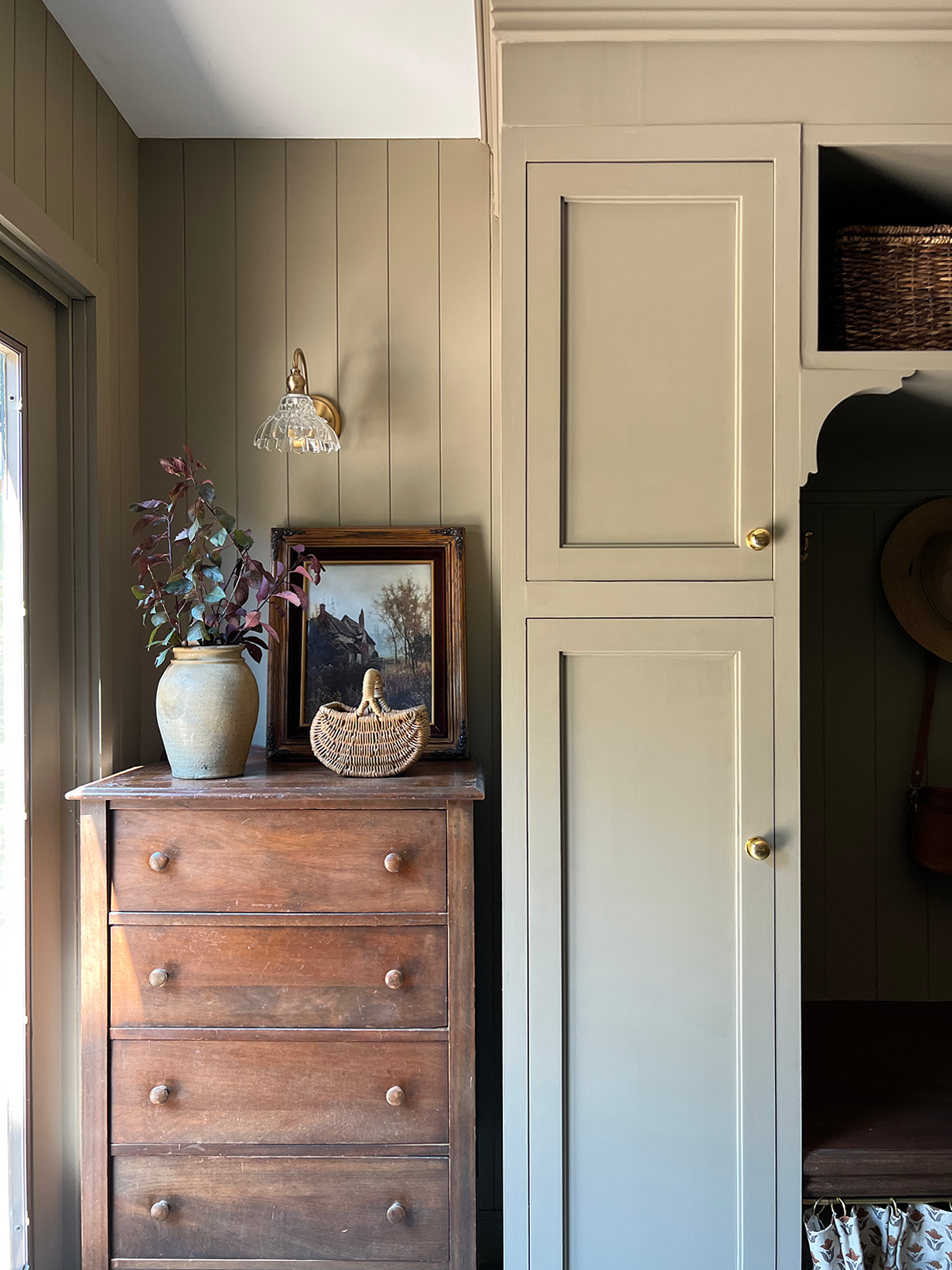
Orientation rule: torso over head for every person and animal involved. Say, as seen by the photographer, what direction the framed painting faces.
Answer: facing the viewer

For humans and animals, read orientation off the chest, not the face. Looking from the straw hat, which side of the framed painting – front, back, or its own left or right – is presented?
left

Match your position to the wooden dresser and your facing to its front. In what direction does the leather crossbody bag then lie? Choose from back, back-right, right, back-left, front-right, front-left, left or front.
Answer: left

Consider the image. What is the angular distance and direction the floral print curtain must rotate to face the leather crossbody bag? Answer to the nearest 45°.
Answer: approximately 180°

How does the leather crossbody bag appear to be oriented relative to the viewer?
toward the camera

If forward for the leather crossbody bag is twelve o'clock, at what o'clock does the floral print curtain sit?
The floral print curtain is roughly at 12 o'clock from the leather crossbody bag.

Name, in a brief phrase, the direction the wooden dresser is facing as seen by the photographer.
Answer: facing the viewer
